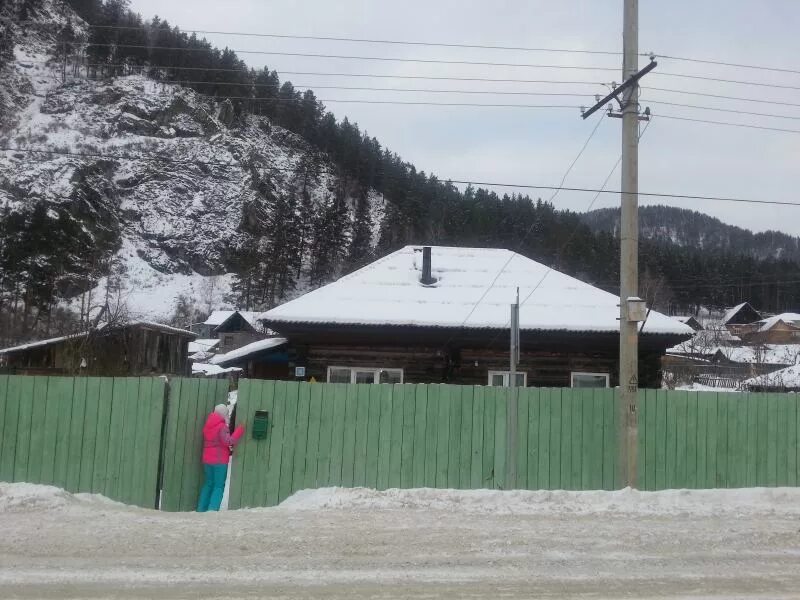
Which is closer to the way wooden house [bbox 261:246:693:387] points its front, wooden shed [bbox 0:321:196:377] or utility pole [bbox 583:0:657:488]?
the utility pole

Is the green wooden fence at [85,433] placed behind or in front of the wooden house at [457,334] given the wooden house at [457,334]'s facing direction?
in front

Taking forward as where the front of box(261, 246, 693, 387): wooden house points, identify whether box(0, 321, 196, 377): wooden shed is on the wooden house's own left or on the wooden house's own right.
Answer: on the wooden house's own right

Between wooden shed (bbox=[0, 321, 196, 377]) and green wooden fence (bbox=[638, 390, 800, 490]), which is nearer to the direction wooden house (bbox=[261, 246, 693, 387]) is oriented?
the green wooden fence

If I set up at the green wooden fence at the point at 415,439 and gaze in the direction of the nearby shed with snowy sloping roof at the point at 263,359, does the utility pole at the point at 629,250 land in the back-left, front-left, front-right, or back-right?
back-right

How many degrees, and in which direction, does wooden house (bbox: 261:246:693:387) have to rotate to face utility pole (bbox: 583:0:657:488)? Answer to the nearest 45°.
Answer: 0° — it already faces it

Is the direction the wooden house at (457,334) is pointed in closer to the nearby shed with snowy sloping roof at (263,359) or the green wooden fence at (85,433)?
the green wooden fence

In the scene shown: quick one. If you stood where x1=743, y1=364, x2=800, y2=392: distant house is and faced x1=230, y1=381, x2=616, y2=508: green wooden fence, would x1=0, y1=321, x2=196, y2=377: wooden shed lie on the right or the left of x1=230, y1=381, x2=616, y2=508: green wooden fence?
right

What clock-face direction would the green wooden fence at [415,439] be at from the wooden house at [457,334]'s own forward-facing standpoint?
The green wooden fence is roughly at 12 o'clock from the wooden house.

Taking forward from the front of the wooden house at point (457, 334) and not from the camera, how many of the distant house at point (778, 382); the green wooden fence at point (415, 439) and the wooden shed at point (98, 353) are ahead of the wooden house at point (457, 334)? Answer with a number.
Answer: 1

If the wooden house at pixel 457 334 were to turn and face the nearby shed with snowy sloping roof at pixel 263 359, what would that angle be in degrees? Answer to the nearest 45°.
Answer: approximately 135° to its right

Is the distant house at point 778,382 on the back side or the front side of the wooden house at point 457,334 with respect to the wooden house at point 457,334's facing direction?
on the back side

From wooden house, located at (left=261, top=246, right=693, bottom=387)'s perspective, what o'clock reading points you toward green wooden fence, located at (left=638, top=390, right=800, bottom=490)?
The green wooden fence is roughly at 11 o'clock from the wooden house.

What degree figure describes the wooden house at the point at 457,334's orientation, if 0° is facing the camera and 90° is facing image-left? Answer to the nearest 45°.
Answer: approximately 0°
